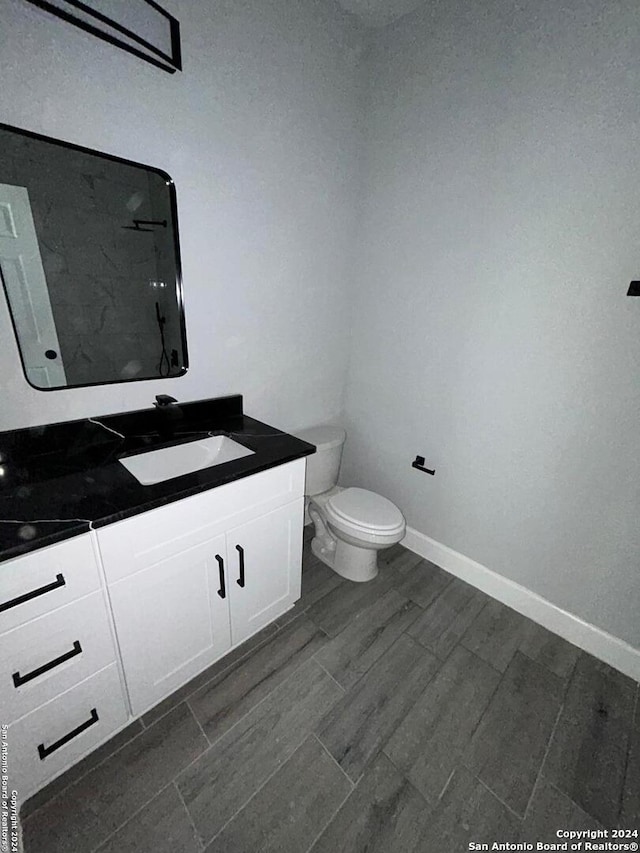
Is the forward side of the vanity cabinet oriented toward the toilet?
no

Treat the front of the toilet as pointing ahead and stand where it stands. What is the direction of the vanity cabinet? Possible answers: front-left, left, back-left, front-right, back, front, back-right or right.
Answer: right

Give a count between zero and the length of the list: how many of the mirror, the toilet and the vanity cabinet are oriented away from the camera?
0

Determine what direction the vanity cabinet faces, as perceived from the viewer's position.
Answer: facing the viewer and to the right of the viewer

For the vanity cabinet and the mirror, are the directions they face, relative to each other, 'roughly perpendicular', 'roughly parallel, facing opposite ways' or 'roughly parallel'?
roughly parallel
